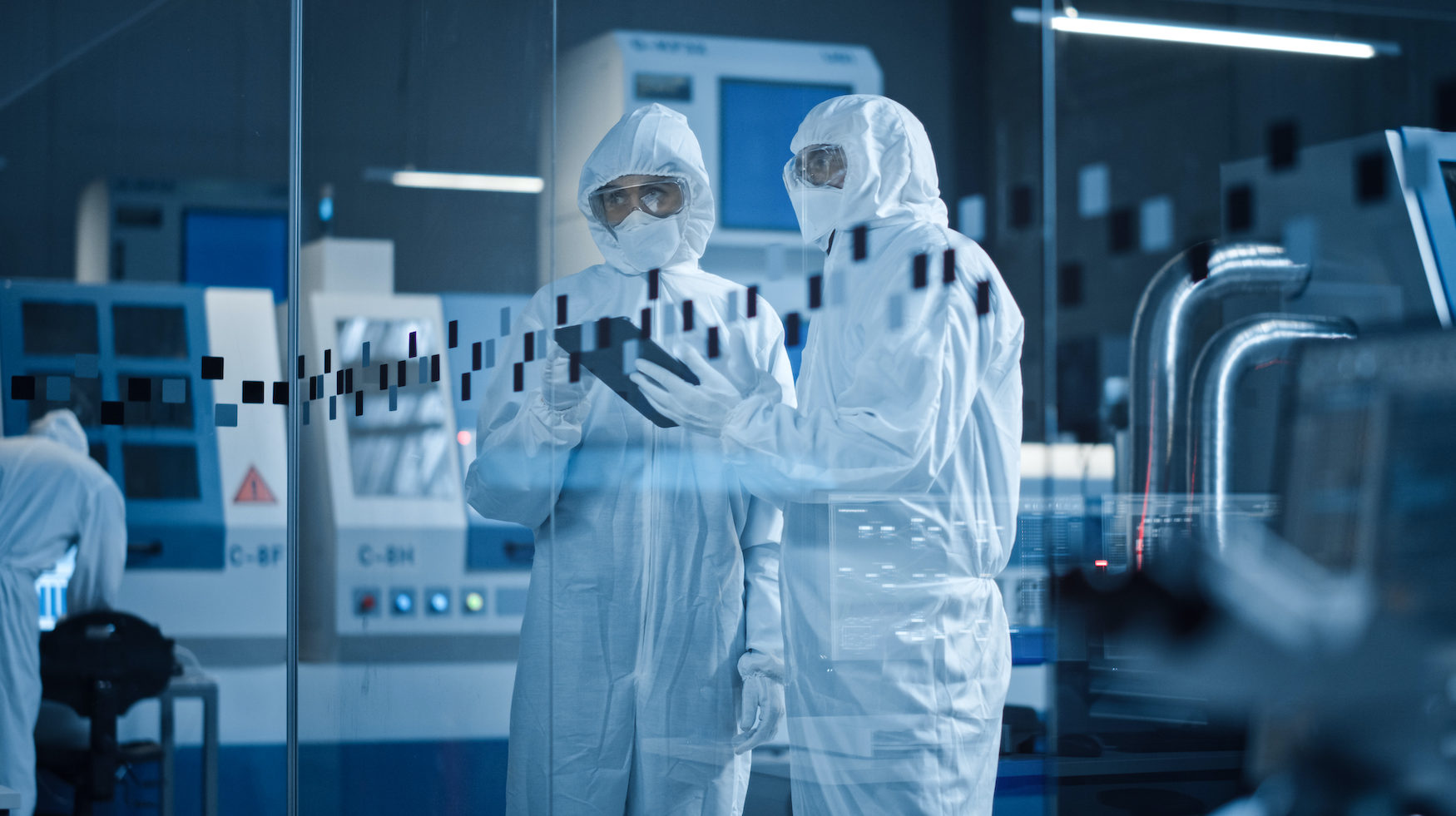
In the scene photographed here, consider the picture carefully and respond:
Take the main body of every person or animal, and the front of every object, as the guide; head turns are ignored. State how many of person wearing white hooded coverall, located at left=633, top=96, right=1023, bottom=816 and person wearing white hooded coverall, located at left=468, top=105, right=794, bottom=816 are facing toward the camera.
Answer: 1

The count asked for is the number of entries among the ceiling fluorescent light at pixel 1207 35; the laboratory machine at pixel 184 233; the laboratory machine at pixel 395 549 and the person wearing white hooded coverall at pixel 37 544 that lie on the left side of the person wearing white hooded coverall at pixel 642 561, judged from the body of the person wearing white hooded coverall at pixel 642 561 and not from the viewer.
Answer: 1

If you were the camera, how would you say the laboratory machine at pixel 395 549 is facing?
facing the viewer and to the right of the viewer

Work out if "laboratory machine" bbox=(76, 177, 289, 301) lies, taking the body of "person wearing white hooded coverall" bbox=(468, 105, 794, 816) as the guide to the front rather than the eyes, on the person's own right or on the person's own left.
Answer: on the person's own right

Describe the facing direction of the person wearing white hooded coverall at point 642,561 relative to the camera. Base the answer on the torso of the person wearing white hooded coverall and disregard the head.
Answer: toward the camera

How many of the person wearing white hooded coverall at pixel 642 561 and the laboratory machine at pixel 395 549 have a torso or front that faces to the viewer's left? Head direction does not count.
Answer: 0

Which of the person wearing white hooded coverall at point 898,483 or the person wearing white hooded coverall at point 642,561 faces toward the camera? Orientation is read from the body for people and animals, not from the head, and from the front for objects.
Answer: the person wearing white hooded coverall at point 642,561

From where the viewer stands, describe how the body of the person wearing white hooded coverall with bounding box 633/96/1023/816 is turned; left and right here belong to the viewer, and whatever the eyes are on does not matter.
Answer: facing to the left of the viewer

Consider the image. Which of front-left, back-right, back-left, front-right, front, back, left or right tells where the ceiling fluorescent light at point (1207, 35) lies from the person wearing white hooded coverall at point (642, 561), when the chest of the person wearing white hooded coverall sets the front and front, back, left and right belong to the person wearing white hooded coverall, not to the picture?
left

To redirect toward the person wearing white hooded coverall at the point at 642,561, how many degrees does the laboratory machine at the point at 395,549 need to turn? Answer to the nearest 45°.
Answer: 0° — it already faces them
